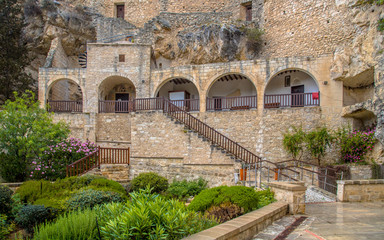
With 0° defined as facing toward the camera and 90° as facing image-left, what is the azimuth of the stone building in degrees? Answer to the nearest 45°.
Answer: approximately 0°

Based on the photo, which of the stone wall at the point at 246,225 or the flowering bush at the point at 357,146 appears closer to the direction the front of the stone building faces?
the stone wall

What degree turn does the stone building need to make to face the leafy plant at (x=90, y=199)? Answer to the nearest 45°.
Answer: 0° — it already faces it

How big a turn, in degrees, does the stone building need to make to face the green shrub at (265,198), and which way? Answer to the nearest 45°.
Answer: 0° — it already faces it

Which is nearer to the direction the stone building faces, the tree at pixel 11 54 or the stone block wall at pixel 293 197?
the stone block wall

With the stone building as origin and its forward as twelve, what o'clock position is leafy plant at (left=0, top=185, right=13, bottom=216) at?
The leafy plant is roughly at 1 o'clock from the stone building.

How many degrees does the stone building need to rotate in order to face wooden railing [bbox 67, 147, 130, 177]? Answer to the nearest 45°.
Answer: approximately 45° to its right

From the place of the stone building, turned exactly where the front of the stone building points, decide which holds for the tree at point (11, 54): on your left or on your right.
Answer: on your right

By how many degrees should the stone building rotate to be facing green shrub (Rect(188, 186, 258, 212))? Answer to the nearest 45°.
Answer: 0° — it already faces it

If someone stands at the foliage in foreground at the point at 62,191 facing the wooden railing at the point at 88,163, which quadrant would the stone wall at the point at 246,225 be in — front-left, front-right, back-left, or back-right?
back-right

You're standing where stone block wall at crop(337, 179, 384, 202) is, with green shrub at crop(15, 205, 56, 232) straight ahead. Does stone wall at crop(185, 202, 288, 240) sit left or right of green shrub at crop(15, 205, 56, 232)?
left
